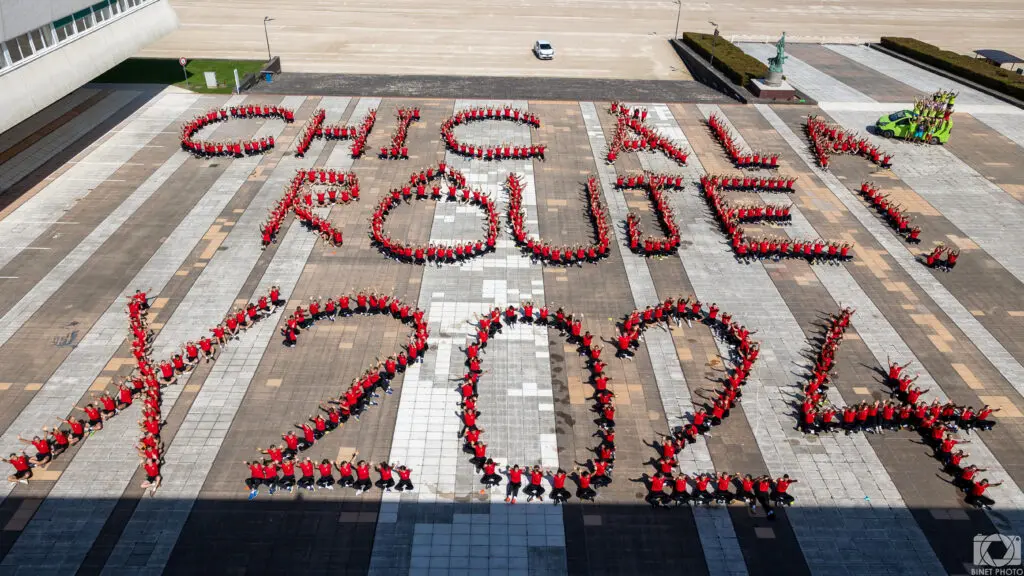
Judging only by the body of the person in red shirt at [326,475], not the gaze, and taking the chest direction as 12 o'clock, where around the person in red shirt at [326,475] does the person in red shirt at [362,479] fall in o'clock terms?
the person in red shirt at [362,479] is roughly at 10 o'clock from the person in red shirt at [326,475].

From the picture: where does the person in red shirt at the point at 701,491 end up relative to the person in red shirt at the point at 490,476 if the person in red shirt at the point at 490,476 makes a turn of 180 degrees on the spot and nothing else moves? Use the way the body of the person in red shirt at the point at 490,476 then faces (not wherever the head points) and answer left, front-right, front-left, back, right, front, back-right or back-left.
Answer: right

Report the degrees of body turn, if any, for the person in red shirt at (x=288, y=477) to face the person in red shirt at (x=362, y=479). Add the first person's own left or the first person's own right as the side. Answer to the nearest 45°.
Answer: approximately 45° to the first person's own left

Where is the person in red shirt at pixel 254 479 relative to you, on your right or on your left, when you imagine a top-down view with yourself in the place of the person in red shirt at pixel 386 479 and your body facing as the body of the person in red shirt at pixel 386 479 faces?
on your right

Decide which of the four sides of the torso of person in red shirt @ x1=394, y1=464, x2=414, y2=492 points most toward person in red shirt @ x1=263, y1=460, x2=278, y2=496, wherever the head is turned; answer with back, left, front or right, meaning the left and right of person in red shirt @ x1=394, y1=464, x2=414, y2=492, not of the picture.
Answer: right

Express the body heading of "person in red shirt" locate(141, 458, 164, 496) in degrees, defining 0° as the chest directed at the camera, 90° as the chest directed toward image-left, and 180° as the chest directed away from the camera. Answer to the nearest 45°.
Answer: approximately 0°
